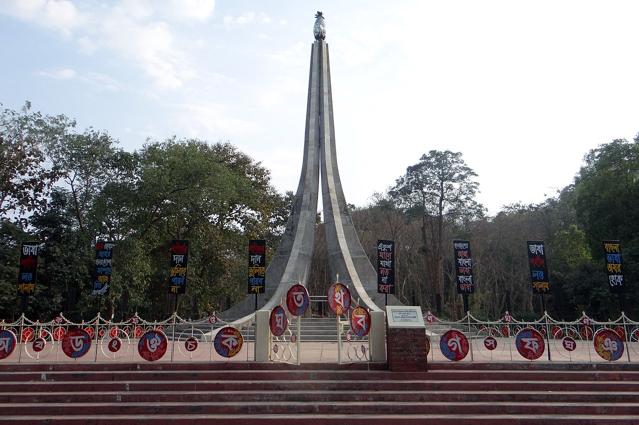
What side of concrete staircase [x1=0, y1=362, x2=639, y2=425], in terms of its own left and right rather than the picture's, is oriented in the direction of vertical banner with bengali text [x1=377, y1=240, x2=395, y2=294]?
back

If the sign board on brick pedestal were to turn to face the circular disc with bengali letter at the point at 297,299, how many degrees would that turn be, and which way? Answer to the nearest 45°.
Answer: approximately 90° to its right

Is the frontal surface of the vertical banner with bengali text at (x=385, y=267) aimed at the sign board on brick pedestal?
yes

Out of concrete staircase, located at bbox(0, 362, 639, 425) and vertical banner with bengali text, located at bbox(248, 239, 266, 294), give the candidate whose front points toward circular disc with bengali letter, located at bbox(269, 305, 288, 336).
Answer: the vertical banner with bengali text

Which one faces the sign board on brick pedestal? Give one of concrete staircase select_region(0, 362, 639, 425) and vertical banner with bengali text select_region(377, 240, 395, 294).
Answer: the vertical banner with bengali text

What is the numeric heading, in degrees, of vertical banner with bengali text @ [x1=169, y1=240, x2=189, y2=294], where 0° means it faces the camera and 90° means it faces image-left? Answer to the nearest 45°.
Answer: approximately 0°

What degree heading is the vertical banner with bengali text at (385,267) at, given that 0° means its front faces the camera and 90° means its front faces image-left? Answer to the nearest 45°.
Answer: approximately 0°

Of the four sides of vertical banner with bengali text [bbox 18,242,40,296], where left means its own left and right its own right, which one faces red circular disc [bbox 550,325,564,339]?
left
